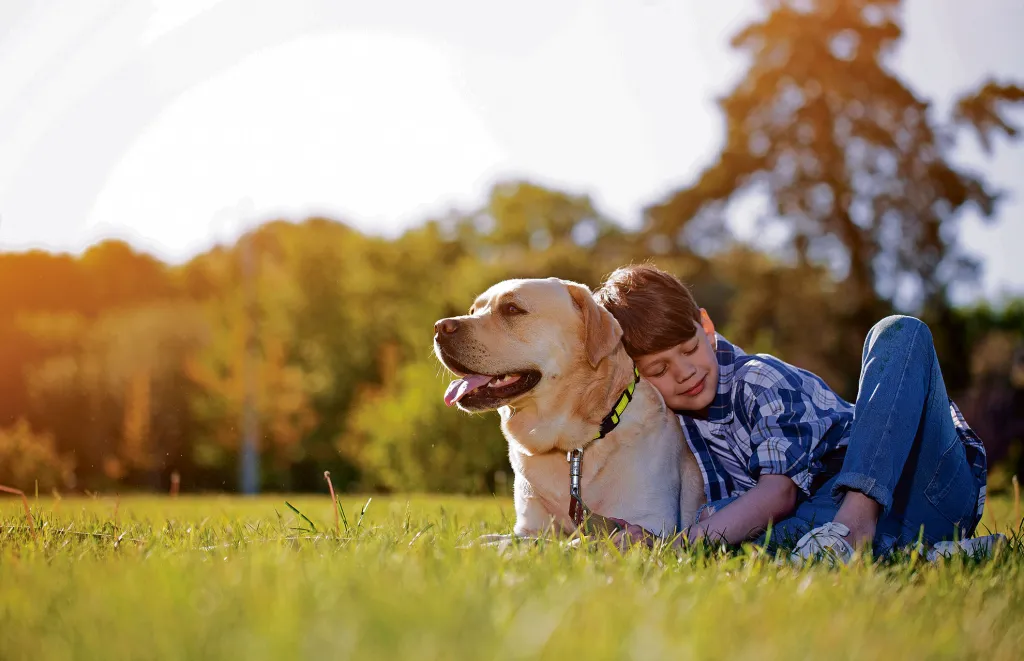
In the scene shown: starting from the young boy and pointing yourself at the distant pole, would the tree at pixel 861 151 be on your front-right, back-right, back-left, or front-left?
front-right

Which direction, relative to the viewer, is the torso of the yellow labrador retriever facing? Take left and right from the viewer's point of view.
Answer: facing the viewer and to the left of the viewer

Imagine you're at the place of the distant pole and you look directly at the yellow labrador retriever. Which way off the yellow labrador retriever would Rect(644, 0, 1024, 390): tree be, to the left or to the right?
left

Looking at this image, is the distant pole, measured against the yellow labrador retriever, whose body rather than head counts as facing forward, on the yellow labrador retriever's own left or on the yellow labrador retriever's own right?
on the yellow labrador retriever's own right

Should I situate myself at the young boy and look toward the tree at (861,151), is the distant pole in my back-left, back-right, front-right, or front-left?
front-left

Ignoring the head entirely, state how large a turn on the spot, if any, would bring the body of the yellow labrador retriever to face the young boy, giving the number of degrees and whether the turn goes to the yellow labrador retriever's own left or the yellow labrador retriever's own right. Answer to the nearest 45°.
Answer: approximately 135° to the yellow labrador retriever's own left
